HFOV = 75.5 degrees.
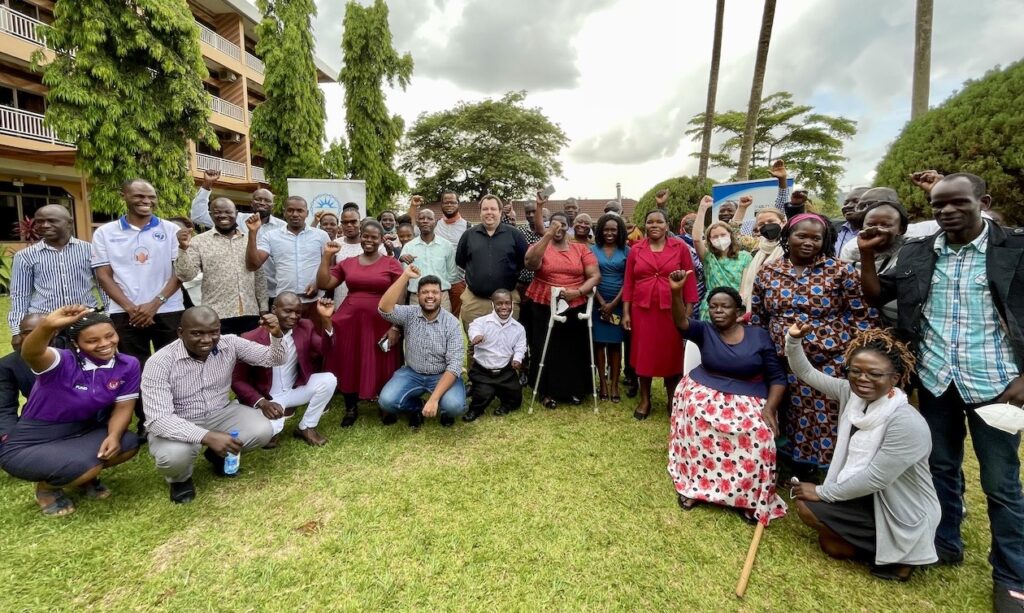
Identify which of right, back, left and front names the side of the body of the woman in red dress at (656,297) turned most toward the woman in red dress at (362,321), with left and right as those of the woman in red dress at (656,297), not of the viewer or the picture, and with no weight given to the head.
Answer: right

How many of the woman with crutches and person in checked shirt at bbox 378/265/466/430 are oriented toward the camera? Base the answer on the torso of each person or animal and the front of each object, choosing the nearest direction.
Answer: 2

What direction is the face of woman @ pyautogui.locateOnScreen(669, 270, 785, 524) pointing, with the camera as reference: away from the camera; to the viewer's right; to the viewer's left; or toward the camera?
toward the camera

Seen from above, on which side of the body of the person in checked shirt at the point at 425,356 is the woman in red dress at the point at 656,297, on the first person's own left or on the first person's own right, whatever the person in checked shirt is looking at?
on the first person's own left

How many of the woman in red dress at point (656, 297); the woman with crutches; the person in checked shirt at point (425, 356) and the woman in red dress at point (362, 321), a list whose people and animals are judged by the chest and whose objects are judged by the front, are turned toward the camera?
4

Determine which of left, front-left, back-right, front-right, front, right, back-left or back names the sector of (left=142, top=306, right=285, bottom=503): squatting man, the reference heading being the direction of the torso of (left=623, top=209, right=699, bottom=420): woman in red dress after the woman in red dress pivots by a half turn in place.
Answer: back-left

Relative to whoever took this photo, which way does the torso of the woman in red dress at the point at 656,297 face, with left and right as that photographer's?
facing the viewer

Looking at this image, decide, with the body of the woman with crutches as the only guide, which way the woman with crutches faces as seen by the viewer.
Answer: toward the camera

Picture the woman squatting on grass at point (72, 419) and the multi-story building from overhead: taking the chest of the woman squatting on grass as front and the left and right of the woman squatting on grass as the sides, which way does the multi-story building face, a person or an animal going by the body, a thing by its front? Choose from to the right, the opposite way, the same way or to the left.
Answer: the same way

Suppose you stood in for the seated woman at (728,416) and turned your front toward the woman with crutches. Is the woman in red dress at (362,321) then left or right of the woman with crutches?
left

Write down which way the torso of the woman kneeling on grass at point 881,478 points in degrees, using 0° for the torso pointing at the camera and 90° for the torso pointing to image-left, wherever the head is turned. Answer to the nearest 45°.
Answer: approximately 45°

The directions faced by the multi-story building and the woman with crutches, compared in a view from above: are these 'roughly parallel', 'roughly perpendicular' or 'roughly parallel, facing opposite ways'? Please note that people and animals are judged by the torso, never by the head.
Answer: roughly perpendicular

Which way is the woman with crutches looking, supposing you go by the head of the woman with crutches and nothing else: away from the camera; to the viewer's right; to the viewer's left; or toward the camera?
toward the camera

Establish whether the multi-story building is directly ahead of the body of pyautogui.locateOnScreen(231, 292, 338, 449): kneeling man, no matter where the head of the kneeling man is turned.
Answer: no

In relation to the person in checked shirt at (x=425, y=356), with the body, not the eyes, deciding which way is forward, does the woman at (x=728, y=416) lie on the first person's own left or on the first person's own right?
on the first person's own left

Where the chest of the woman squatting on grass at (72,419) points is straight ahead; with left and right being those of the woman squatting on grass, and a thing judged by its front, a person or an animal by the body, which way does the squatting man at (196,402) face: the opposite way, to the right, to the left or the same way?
the same way
